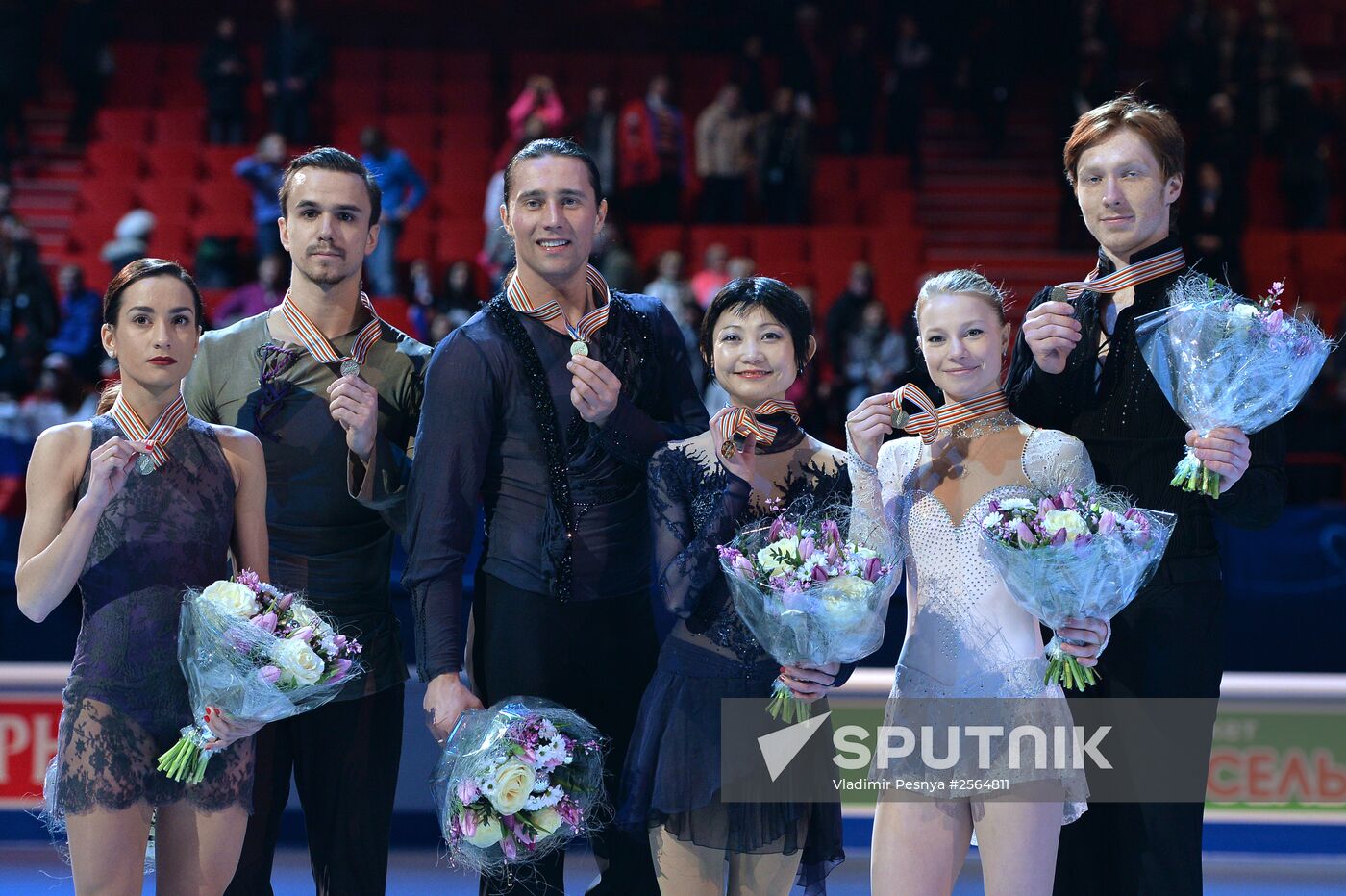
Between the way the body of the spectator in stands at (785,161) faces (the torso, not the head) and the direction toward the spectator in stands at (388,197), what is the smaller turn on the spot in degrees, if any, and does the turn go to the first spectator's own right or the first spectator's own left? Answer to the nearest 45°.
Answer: approximately 45° to the first spectator's own right

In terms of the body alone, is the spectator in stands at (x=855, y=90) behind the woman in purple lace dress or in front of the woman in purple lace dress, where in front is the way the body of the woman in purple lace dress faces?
behind

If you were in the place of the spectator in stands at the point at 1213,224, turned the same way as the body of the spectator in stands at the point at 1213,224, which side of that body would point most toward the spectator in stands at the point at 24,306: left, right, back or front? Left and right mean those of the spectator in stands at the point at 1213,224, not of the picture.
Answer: right

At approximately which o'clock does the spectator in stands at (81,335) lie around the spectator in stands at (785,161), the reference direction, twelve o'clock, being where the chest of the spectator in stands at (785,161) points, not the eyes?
the spectator in stands at (81,335) is roughly at 2 o'clock from the spectator in stands at (785,161).

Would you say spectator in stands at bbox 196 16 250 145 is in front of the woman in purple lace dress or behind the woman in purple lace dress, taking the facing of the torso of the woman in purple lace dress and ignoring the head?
behind

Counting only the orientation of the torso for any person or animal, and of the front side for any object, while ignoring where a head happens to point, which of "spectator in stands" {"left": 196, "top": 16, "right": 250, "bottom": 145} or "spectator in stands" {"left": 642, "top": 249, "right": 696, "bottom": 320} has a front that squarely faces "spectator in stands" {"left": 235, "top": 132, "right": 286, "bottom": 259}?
"spectator in stands" {"left": 196, "top": 16, "right": 250, "bottom": 145}

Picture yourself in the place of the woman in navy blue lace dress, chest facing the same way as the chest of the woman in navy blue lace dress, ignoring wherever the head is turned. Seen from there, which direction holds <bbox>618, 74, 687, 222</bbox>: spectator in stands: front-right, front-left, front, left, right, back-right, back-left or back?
back

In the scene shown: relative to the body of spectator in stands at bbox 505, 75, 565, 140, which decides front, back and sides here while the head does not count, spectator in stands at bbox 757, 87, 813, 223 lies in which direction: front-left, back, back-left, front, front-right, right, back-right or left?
left

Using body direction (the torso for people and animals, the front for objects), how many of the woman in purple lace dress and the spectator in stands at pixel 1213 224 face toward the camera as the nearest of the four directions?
2

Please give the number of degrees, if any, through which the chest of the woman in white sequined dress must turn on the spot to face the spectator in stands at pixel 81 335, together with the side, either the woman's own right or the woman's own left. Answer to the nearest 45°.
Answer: approximately 135° to the woman's own right

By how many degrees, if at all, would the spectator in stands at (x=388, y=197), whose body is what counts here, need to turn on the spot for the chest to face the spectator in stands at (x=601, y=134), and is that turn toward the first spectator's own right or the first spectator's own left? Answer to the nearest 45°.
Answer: approximately 135° to the first spectator's own left
